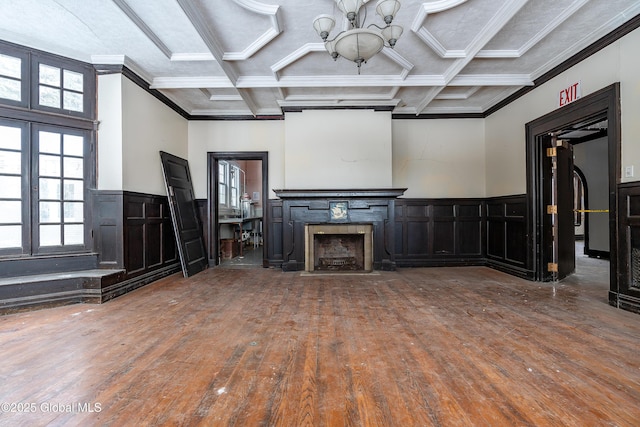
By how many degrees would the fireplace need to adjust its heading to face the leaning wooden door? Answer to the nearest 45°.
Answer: approximately 90° to its right

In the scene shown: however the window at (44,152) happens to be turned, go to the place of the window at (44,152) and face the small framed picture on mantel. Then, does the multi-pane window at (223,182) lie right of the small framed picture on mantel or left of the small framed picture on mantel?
left

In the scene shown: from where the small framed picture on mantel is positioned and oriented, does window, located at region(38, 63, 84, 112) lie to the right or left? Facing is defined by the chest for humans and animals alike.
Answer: on its right

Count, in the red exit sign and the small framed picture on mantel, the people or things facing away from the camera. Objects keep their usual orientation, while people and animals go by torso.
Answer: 0

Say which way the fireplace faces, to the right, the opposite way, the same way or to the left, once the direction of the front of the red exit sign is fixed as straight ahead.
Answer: to the left

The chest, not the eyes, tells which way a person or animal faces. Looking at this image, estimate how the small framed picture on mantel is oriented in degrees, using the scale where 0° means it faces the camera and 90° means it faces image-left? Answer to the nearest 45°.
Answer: approximately 0°

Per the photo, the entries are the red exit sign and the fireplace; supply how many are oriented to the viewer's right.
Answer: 0

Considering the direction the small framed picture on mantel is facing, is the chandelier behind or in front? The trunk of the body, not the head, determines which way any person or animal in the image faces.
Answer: in front

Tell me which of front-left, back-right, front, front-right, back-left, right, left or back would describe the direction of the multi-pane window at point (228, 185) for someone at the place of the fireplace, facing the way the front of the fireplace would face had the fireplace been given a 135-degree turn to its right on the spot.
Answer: front

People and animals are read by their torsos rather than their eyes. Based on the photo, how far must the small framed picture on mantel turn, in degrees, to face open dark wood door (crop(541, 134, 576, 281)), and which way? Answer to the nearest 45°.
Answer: approximately 90° to its left

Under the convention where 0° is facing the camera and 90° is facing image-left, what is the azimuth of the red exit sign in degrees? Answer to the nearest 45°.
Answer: approximately 45°

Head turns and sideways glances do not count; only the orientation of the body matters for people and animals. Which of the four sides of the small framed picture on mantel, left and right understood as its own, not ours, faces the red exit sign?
left

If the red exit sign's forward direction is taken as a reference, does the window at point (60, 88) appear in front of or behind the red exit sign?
in front

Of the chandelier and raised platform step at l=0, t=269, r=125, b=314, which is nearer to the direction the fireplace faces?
the chandelier

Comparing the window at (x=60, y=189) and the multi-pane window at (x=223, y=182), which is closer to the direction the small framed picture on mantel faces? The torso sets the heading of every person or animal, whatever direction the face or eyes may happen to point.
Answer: the window

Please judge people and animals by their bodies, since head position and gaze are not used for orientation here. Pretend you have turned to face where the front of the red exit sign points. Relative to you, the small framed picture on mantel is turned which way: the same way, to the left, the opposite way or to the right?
to the left
